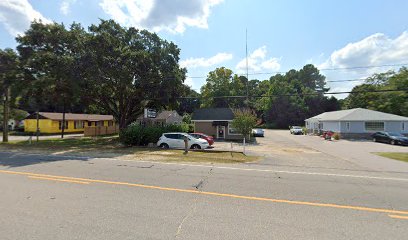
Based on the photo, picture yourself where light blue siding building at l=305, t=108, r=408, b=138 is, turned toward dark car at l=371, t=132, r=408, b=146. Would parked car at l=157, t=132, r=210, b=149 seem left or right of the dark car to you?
right

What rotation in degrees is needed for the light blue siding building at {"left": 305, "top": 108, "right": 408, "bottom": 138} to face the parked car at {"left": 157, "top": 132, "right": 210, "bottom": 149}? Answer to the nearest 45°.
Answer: approximately 45° to its right

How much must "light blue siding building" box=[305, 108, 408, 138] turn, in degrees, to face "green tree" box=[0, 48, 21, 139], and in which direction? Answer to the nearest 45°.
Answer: approximately 45° to its right

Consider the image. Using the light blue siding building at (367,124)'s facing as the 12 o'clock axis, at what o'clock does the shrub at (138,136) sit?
The shrub is roughly at 1 o'clock from the light blue siding building.

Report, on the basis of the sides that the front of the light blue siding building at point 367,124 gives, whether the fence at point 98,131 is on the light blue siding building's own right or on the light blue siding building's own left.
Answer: on the light blue siding building's own right

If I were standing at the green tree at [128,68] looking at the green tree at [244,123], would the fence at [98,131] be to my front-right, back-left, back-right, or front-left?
back-left

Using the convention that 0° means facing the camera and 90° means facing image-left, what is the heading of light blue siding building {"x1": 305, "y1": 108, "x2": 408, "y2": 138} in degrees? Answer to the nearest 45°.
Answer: approximately 0°
